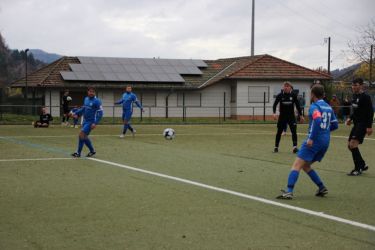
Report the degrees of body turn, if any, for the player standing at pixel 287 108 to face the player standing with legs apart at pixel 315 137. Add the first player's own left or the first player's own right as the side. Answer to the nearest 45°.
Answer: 0° — they already face them

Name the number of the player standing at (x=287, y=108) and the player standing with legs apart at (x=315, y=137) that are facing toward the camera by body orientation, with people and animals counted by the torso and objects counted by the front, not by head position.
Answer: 1

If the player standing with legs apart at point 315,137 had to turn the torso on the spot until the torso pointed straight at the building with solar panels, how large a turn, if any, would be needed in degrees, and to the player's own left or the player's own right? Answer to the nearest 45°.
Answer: approximately 45° to the player's own right

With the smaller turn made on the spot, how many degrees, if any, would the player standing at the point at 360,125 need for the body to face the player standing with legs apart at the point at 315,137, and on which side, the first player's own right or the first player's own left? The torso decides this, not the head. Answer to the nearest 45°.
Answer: approximately 45° to the first player's own left

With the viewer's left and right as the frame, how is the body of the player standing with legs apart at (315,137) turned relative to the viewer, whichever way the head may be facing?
facing away from the viewer and to the left of the viewer

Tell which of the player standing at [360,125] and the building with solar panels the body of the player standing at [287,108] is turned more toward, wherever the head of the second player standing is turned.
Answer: the player standing at [360,125]

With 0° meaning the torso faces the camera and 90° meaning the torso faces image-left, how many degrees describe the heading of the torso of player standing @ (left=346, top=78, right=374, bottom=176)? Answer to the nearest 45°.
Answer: approximately 45°

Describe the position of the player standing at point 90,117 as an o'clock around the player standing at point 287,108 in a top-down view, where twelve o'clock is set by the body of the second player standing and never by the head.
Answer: The player standing at point 90,117 is roughly at 2 o'clock from the player standing at point 287,108.
